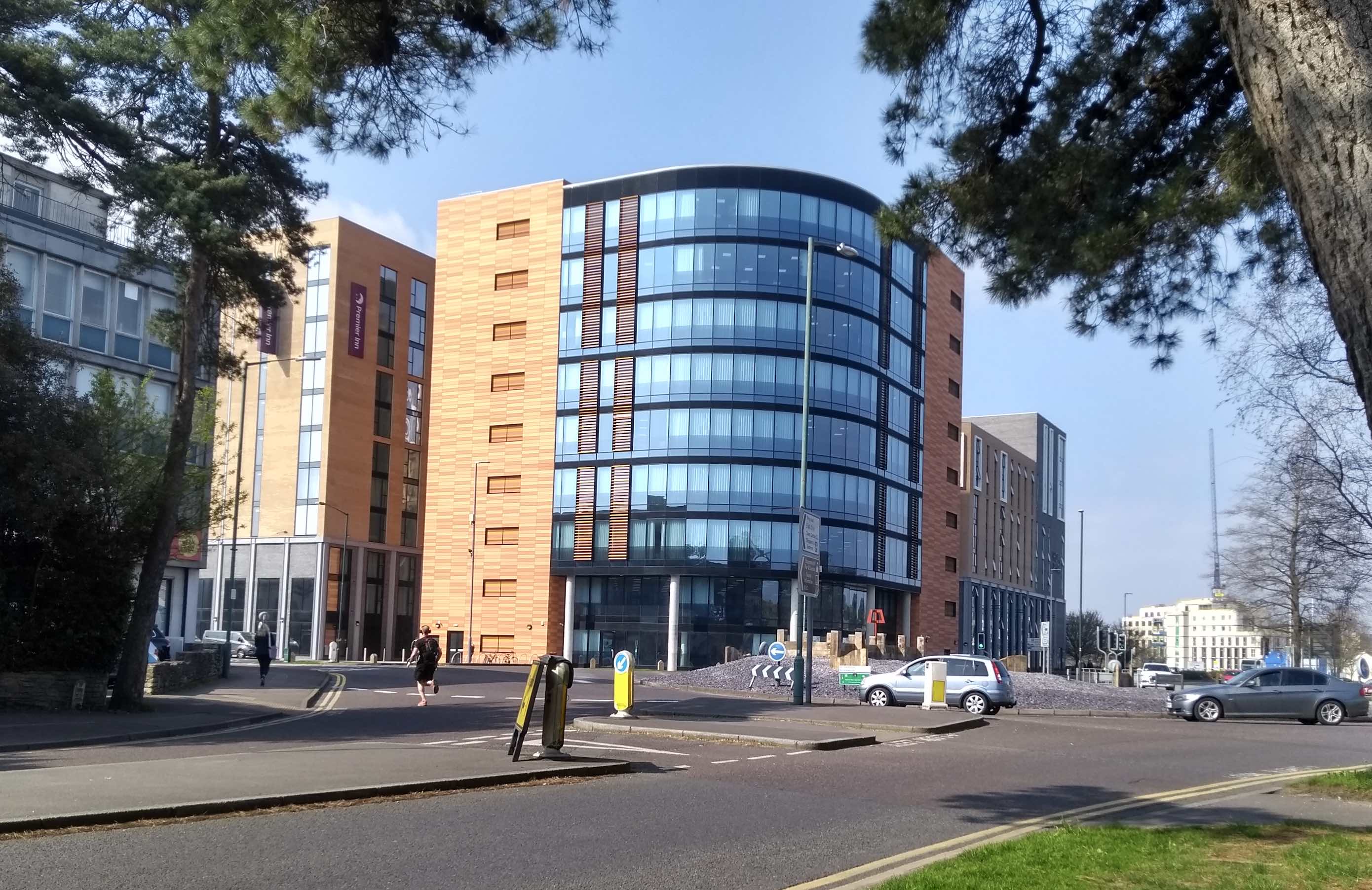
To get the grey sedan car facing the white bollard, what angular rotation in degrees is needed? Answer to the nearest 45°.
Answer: approximately 45° to its left

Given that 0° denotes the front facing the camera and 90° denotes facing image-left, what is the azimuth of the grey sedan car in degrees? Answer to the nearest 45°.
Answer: approximately 90°

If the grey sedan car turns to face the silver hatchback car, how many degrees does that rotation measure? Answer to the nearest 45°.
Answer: approximately 45° to its left

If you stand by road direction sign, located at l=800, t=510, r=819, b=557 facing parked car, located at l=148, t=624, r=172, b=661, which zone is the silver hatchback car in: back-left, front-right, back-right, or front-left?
back-right

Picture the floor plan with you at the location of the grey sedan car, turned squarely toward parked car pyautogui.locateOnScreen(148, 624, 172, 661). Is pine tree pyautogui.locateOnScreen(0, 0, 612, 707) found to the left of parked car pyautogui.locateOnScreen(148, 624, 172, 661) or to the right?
left

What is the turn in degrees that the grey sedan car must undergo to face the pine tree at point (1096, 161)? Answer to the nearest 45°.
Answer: approximately 90° to its left
